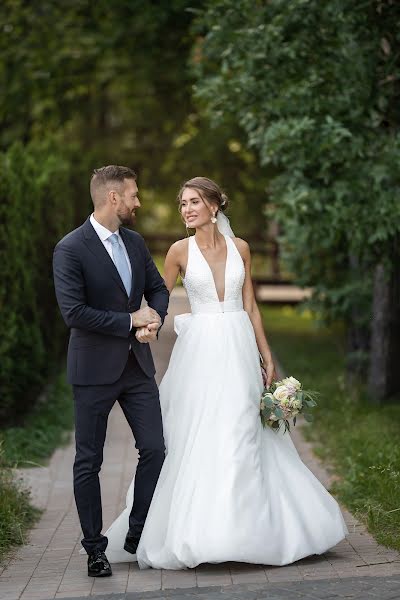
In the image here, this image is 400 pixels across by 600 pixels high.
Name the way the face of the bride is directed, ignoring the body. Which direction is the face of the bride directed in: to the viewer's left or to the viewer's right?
to the viewer's left

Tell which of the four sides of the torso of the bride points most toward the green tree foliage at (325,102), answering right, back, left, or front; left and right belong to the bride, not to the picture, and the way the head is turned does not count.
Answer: back

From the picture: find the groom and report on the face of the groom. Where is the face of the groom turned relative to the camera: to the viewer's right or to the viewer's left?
to the viewer's right

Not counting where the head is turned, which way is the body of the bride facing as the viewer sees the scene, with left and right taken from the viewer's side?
facing the viewer

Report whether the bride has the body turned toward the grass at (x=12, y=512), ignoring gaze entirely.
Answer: no
